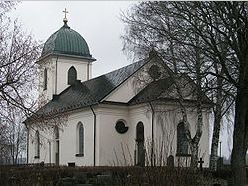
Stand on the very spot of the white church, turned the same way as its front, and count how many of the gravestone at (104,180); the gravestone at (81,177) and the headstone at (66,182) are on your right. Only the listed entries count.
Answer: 0

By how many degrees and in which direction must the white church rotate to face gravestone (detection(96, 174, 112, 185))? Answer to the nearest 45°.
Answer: approximately 135° to its left

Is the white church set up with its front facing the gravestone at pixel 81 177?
no

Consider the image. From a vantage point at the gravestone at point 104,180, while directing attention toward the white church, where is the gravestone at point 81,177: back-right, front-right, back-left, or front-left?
front-left

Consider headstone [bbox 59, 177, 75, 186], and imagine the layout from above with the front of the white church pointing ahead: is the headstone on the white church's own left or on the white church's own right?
on the white church's own left

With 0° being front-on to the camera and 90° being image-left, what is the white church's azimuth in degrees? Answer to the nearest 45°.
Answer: approximately 135°
